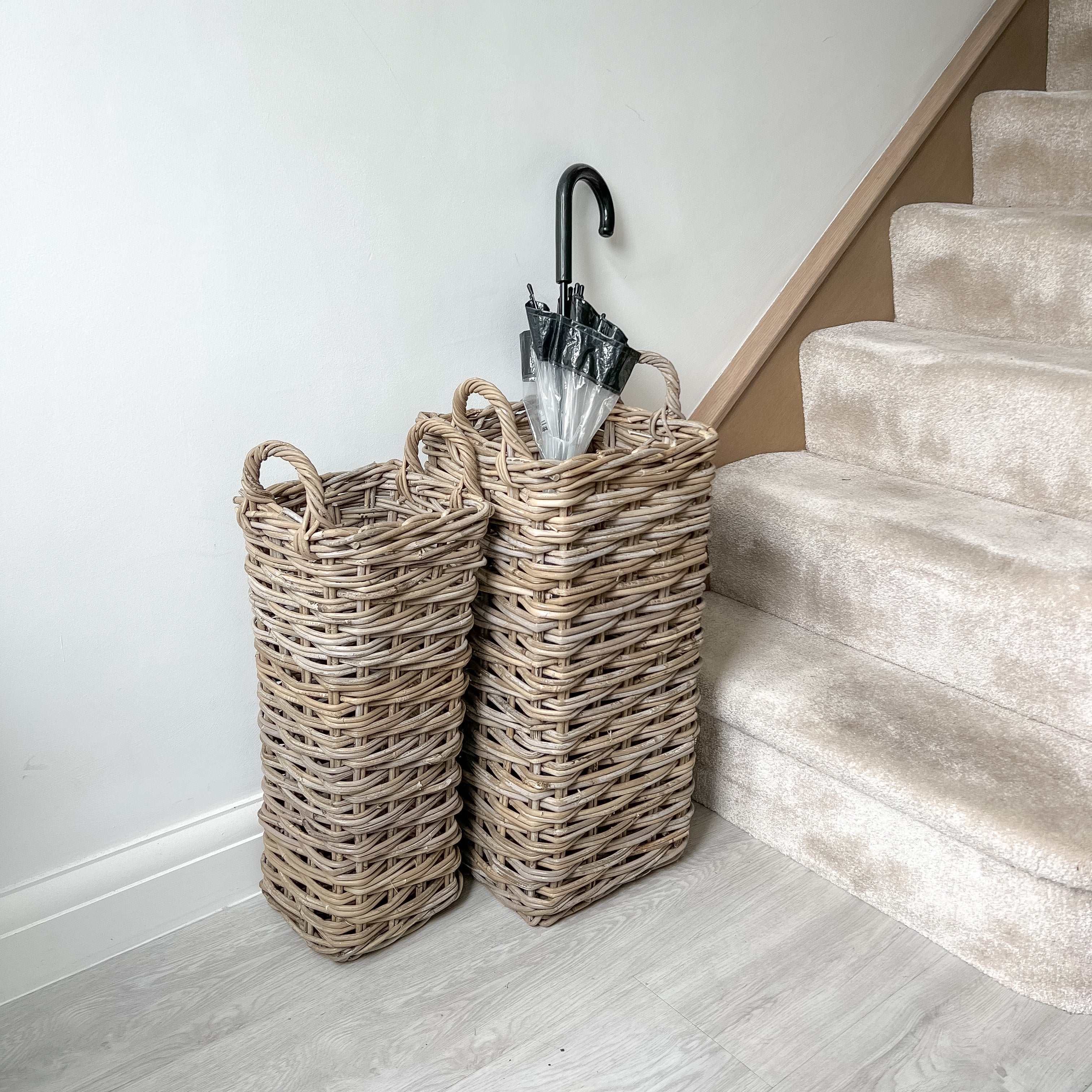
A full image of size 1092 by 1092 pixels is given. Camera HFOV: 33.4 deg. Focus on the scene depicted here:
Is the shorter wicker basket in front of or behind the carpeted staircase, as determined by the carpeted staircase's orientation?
in front

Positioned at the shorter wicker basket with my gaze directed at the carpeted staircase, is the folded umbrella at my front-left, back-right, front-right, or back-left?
front-left

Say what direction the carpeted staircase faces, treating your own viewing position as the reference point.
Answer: facing the viewer and to the left of the viewer
